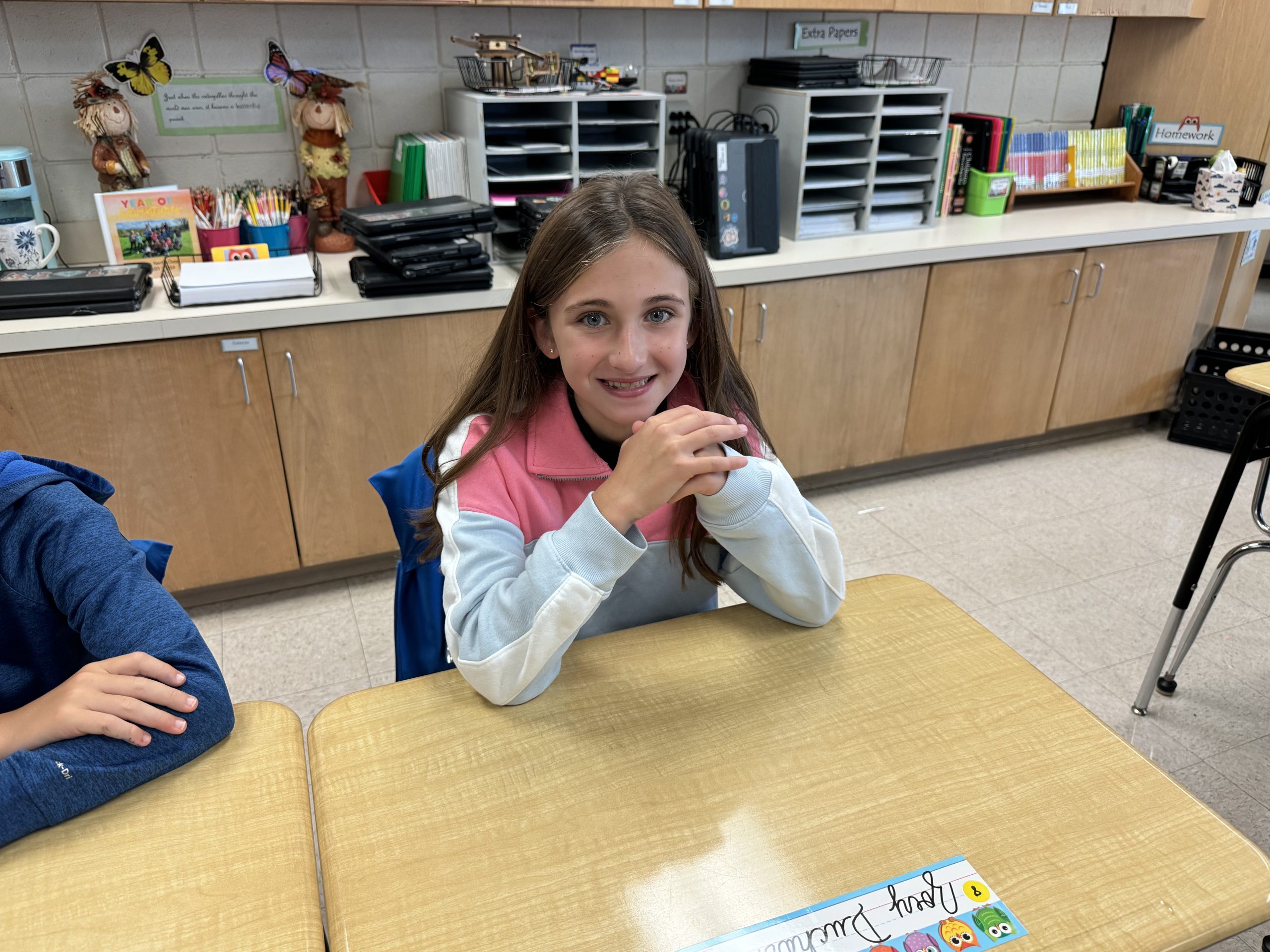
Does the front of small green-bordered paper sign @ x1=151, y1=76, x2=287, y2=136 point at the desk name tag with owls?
yes

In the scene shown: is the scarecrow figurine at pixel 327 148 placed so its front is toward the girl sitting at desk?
yes

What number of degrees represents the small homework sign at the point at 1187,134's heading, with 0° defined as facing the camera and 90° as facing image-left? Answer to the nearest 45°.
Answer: approximately 0°

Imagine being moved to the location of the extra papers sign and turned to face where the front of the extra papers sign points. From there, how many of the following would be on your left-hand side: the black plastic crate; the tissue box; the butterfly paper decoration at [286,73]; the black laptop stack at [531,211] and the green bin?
3

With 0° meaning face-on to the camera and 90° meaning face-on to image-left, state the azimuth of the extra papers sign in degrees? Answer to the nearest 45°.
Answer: approximately 0°
